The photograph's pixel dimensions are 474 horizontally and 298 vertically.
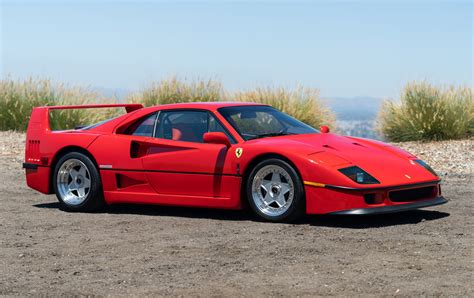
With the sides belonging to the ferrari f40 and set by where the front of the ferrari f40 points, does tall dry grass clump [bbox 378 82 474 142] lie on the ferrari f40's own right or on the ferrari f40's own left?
on the ferrari f40's own left

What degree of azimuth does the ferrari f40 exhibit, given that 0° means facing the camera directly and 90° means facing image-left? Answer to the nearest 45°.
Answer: approximately 315°

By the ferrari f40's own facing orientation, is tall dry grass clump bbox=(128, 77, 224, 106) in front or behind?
behind

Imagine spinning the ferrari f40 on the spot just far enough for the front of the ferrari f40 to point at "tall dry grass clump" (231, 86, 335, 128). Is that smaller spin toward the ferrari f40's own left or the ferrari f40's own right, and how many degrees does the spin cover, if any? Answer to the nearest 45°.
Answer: approximately 135° to the ferrari f40's own left
